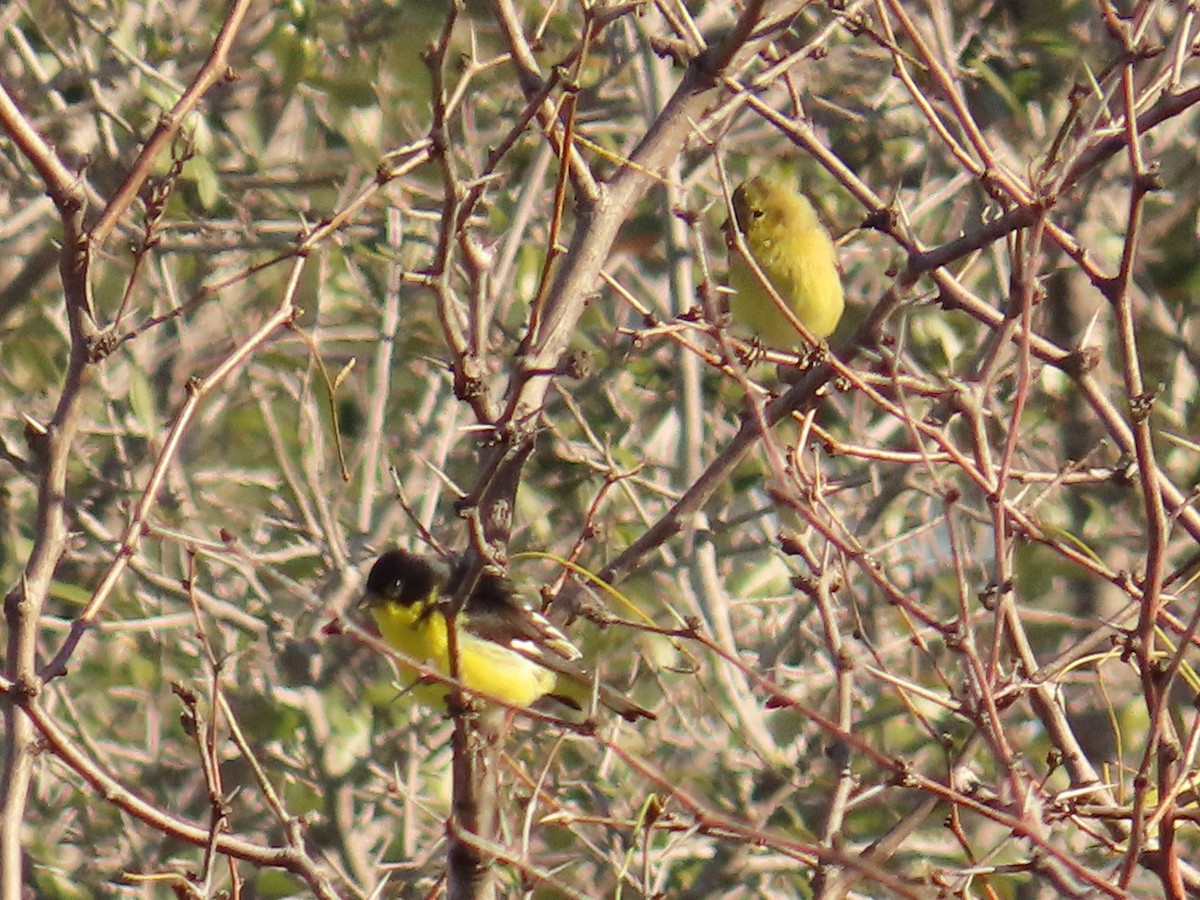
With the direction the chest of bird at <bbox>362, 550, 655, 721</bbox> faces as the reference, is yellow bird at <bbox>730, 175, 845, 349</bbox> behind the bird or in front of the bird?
behind

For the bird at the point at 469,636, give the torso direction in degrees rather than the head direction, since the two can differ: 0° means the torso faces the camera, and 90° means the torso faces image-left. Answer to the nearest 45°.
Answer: approximately 90°
